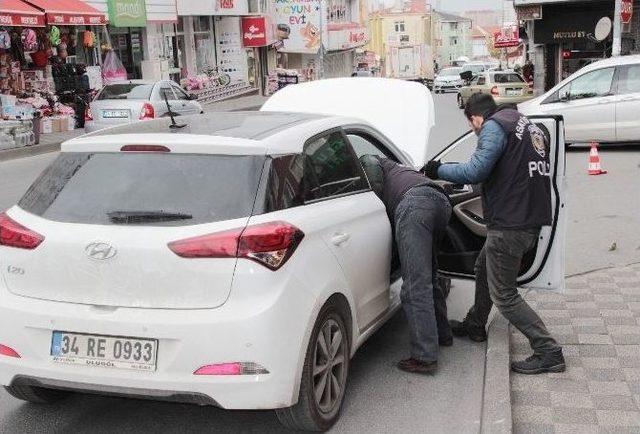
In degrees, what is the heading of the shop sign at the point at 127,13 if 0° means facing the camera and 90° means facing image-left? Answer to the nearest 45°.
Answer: approximately 315°

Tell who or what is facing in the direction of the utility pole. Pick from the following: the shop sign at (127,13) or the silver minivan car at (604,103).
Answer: the shop sign

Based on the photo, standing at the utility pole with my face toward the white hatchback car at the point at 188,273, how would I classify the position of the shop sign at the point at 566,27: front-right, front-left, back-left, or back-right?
back-right

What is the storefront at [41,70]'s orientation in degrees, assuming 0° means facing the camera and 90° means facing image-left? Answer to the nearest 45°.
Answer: approximately 315°

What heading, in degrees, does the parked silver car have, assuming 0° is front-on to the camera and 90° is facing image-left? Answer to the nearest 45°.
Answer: approximately 225°

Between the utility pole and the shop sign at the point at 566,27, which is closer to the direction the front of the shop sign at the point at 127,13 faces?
the utility pole

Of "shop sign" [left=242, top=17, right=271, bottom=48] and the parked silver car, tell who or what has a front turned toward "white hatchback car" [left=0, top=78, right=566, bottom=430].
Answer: the shop sign

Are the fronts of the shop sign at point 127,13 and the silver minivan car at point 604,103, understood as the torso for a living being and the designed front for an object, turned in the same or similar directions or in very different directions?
very different directions

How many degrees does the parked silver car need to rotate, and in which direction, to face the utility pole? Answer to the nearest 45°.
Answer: approximately 45° to its right
